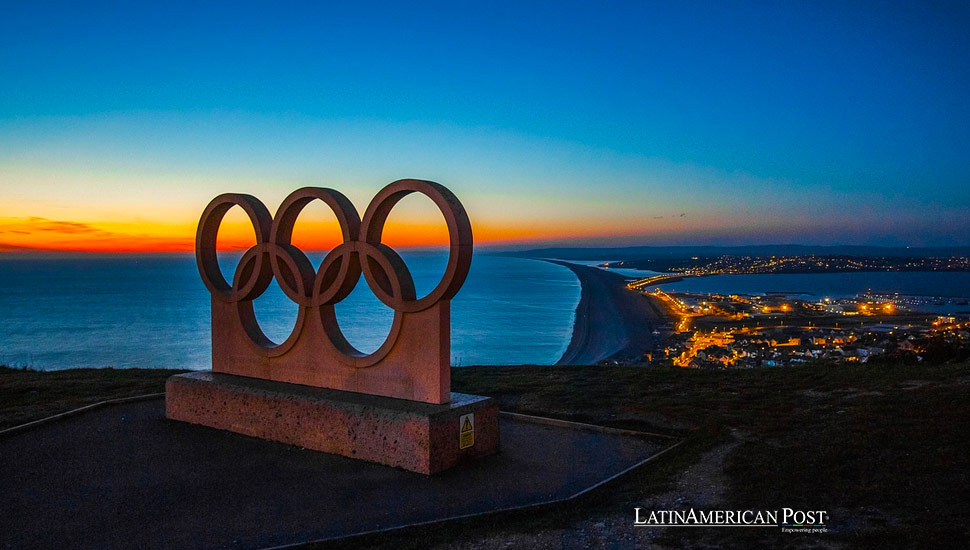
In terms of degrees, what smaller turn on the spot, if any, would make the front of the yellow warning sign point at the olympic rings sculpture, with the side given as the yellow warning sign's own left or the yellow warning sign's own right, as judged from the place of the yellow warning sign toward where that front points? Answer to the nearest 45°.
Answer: approximately 180°

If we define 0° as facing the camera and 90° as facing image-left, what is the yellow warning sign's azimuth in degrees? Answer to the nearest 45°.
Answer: approximately 315°

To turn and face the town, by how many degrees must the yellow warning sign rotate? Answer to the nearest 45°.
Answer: approximately 90° to its left
